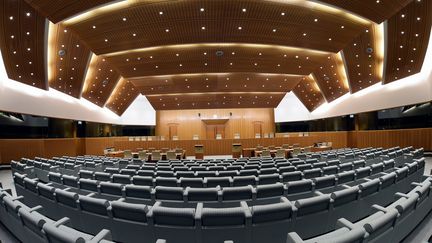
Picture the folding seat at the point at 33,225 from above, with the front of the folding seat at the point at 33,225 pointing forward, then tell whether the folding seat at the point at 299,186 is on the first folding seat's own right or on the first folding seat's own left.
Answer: on the first folding seat's own right

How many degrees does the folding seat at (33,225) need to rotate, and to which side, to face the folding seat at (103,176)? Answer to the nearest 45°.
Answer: approximately 45° to its left

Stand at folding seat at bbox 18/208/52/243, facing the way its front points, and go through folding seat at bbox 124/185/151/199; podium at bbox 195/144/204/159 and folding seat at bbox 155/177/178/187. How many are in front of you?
3

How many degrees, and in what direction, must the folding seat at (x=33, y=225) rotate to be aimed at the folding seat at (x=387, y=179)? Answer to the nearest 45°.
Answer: approximately 45° to its right

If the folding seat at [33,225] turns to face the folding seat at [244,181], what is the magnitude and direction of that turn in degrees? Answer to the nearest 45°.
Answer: approximately 45° to its right

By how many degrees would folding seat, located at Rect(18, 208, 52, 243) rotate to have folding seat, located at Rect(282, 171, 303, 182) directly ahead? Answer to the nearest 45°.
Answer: approximately 45° to its right

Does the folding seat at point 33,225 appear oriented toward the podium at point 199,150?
yes

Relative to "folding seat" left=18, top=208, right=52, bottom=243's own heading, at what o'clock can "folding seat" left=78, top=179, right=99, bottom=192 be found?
"folding seat" left=78, top=179, right=99, bottom=192 is roughly at 11 o'clock from "folding seat" left=18, top=208, right=52, bottom=243.

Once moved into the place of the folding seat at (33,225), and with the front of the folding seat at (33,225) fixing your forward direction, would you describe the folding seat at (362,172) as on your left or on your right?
on your right

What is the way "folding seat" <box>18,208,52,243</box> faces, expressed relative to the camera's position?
facing away from the viewer and to the right of the viewer

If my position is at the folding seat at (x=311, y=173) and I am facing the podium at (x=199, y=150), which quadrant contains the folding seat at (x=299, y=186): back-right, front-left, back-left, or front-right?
back-left

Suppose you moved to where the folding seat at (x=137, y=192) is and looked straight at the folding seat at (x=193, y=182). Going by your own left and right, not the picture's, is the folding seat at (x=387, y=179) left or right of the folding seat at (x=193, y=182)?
right

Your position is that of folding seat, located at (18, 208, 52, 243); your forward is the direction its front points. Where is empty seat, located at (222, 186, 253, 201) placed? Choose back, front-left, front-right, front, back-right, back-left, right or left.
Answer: front-right
